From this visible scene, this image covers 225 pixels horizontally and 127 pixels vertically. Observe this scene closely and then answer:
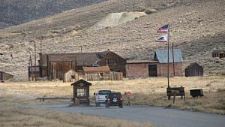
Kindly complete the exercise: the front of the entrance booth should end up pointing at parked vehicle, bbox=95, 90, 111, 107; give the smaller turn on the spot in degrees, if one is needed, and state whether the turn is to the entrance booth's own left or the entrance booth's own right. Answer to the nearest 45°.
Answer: approximately 45° to the entrance booth's own left

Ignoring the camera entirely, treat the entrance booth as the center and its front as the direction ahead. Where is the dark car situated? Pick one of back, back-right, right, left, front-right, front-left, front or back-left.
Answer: front-left

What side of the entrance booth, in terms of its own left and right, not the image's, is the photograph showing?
front

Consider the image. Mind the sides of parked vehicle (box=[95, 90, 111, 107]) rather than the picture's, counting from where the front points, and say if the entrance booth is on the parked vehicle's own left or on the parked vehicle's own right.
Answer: on the parked vehicle's own right

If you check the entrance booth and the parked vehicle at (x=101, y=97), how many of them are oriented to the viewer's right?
0
